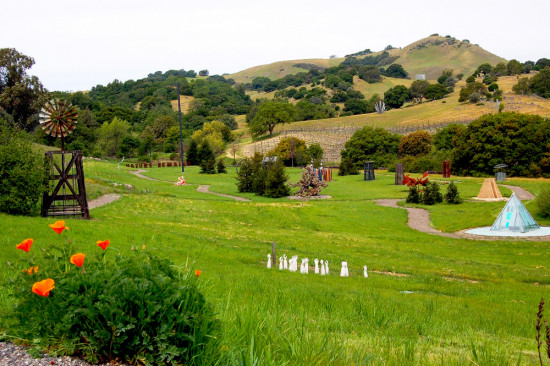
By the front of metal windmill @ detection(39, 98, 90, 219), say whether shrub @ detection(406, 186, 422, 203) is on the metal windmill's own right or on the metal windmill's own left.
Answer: on the metal windmill's own left

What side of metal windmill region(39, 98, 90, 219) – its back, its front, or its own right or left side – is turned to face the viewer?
front

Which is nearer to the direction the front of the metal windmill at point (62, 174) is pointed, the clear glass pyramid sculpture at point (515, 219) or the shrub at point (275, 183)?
the clear glass pyramid sculpture

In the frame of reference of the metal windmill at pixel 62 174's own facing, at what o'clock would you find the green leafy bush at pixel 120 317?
The green leafy bush is roughly at 12 o'clock from the metal windmill.

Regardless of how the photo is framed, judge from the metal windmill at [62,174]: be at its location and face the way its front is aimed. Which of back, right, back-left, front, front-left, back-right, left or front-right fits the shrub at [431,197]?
left

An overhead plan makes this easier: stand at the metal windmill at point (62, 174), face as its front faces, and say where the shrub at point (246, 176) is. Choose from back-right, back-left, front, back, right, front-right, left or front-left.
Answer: back-left

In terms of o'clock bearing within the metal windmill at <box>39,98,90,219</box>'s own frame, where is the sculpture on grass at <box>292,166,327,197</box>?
The sculpture on grass is roughly at 8 o'clock from the metal windmill.

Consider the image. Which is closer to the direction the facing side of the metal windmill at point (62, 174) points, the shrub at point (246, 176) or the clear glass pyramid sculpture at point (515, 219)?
the clear glass pyramid sculpture

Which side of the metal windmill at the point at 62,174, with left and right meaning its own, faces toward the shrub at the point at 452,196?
left

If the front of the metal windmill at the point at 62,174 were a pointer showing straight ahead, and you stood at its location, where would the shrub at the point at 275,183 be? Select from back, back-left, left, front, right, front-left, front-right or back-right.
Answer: back-left

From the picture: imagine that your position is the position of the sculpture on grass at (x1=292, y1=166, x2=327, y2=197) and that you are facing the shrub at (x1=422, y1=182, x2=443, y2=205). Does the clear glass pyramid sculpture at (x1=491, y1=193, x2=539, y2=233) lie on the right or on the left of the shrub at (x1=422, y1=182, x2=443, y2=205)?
right

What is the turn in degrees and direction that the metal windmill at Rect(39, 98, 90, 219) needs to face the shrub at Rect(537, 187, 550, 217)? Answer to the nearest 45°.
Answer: approximately 90° to its left

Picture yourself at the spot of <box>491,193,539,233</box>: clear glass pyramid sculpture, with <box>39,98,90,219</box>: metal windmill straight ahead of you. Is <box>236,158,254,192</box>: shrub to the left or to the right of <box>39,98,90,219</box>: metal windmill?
right
